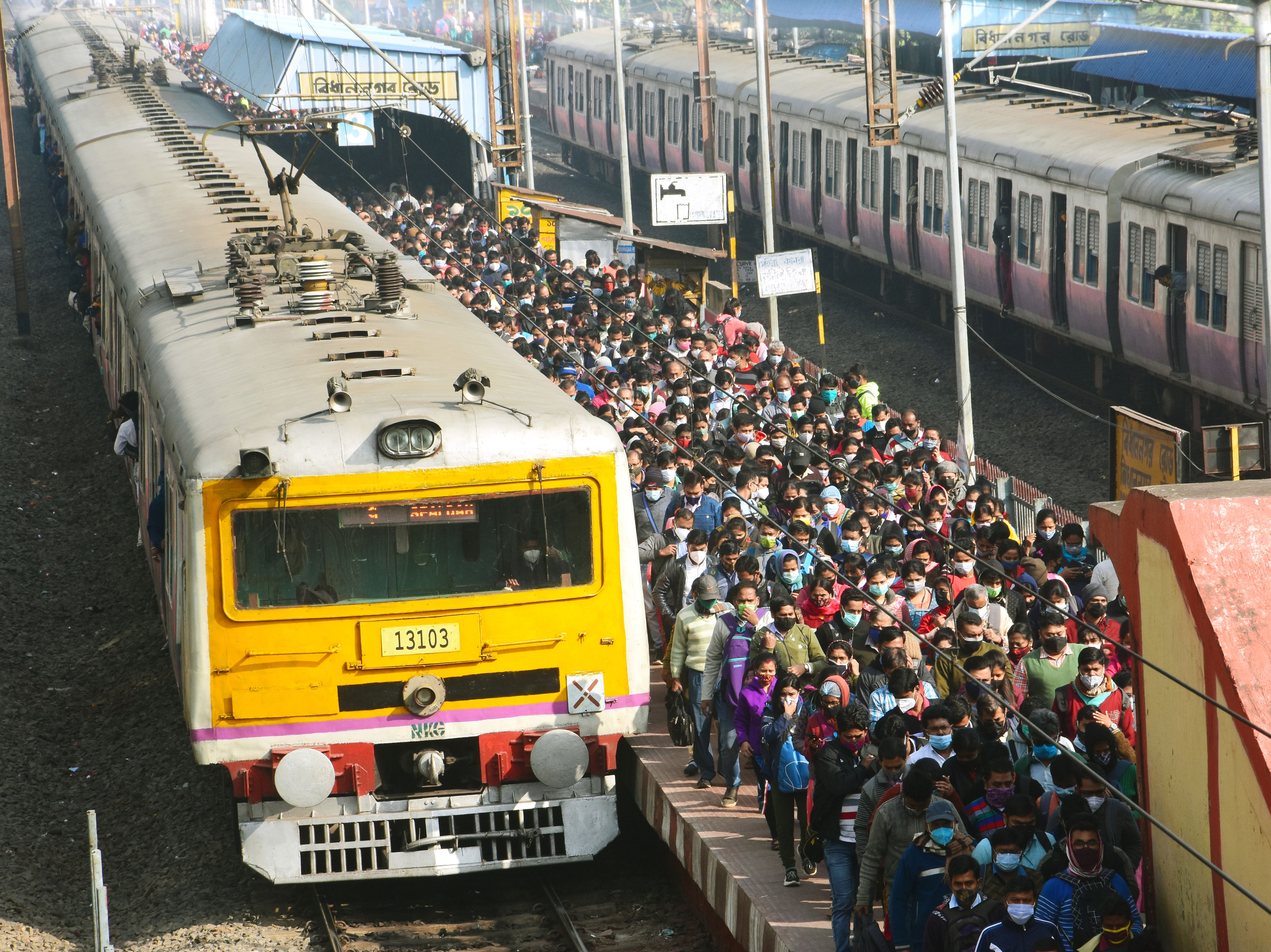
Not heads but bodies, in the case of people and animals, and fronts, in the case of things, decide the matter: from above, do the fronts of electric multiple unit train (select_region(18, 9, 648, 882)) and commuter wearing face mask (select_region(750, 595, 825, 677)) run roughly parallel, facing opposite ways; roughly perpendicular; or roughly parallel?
roughly parallel

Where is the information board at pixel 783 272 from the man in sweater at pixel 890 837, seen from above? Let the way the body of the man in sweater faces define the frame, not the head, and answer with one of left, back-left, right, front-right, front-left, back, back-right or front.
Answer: back

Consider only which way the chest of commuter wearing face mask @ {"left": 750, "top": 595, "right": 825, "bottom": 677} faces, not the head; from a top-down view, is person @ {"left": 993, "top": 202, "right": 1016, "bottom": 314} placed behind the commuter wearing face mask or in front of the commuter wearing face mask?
behind

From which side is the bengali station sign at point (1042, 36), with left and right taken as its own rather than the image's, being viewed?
front

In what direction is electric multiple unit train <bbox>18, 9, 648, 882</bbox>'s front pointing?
toward the camera

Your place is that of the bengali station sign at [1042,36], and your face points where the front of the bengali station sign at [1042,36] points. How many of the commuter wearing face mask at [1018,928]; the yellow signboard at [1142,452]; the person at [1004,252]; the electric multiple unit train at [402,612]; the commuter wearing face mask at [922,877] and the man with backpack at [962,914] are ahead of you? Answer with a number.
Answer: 6

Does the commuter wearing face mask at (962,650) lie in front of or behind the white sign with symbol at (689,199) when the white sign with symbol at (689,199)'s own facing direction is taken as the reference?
in front

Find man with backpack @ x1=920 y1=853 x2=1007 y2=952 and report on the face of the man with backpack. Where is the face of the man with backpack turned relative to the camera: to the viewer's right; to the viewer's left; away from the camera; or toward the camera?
toward the camera

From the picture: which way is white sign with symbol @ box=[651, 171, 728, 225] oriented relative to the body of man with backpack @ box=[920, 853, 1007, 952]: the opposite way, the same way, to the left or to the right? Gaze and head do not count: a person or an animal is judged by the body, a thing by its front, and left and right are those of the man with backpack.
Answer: the same way

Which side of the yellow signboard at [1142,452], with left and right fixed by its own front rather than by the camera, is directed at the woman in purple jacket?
front

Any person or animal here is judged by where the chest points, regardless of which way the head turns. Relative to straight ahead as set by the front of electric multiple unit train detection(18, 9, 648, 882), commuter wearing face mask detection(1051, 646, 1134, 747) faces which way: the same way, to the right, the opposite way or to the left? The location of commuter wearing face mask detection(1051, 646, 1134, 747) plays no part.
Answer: the same way

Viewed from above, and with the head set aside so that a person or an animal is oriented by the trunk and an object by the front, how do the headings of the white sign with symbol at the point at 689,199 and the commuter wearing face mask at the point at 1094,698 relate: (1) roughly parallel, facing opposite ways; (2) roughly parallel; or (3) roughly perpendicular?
roughly parallel

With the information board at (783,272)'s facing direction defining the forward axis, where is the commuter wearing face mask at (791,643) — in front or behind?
in front

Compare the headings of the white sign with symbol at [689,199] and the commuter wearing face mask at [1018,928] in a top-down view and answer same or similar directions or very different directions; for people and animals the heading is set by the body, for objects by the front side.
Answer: same or similar directions

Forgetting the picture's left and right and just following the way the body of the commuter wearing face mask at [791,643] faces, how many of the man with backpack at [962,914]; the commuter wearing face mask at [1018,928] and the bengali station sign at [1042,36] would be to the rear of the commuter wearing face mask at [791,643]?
1

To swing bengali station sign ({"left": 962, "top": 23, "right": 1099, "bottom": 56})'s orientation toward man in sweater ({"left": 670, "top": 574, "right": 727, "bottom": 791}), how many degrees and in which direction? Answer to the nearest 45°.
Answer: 0° — it already faces them

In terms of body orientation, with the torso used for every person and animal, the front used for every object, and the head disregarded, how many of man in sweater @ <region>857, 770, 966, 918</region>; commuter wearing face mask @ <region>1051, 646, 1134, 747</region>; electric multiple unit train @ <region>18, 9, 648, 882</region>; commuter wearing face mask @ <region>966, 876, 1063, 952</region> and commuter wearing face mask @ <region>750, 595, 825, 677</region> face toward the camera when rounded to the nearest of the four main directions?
5

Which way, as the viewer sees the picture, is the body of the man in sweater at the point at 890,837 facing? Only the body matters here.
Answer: toward the camera

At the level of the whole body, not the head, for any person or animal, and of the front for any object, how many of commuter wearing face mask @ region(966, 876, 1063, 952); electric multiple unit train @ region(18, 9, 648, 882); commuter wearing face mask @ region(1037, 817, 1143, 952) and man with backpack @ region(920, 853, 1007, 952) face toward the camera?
4
